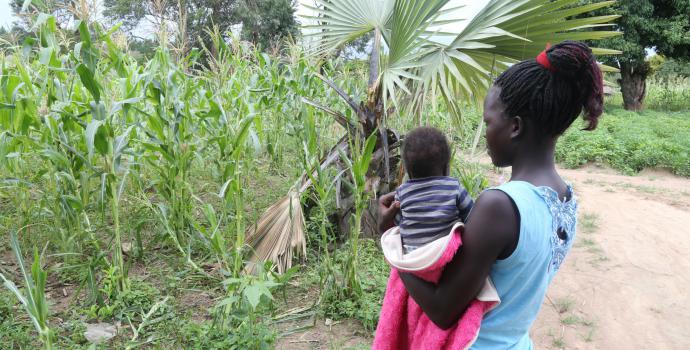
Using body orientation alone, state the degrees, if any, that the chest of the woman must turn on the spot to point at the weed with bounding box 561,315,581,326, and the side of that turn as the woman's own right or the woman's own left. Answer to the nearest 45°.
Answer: approximately 45° to the woman's own right

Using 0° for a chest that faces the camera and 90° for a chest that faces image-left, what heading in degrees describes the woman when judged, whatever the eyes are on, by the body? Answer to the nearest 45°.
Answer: approximately 135°

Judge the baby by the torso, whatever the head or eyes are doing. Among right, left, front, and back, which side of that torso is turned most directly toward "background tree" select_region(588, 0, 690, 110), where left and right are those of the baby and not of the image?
front

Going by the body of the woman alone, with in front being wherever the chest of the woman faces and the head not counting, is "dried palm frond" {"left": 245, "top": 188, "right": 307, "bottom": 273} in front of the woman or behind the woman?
in front

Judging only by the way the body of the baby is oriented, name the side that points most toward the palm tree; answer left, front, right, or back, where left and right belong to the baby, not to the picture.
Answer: front

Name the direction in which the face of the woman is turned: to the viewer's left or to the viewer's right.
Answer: to the viewer's left

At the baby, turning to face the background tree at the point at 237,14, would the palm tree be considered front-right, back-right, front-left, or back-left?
front-right

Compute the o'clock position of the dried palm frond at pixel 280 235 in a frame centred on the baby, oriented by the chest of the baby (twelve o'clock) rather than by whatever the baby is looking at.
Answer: The dried palm frond is roughly at 11 o'clock from the baby.

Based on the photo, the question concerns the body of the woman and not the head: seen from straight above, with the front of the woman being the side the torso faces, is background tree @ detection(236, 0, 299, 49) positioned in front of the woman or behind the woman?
in front

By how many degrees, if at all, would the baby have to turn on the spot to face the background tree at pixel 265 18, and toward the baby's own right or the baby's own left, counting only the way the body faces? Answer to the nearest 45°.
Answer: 0° — they already face it

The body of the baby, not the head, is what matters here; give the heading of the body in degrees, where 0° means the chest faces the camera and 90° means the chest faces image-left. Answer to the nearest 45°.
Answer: approximately 180°

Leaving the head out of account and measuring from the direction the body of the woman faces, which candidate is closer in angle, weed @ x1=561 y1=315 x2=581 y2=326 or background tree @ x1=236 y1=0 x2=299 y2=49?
the background tree

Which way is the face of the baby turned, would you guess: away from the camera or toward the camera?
away from the camera
